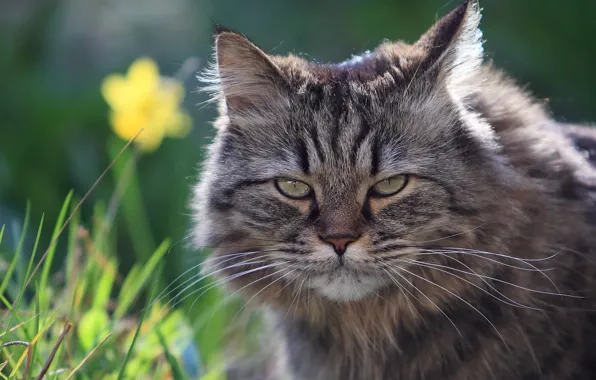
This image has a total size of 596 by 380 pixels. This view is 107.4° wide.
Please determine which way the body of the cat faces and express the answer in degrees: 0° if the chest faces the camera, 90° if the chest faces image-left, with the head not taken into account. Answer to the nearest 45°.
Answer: approximately 45°

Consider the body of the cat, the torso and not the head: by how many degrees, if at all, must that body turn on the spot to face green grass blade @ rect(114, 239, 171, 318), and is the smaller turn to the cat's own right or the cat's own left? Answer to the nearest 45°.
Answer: approximately 45° to the cat's own right
